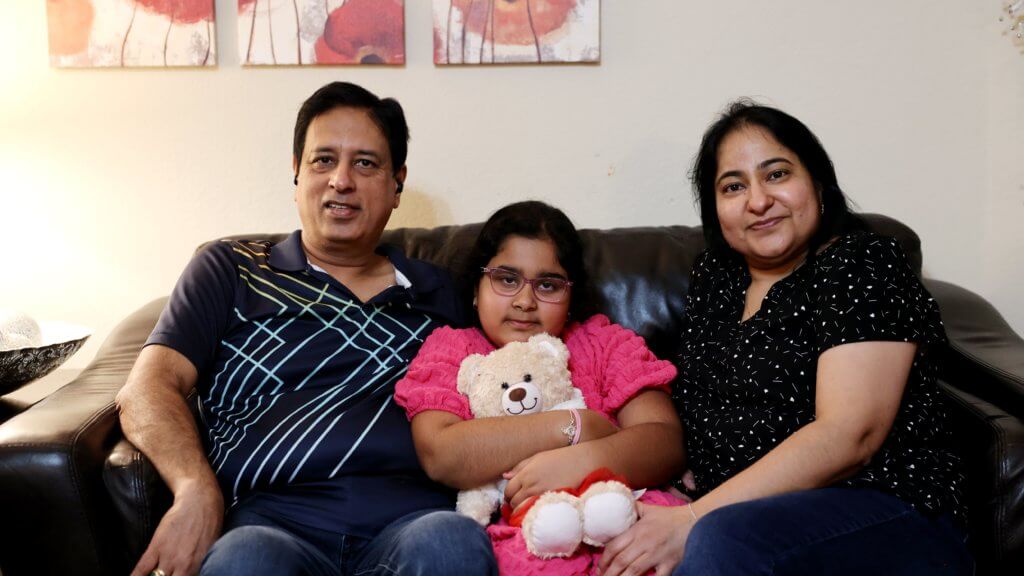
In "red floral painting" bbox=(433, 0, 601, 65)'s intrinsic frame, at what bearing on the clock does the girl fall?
The girl is roughly at 12 o'clock from the red floral painting.

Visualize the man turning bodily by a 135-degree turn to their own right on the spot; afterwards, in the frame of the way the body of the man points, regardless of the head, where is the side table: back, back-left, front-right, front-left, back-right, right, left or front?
front

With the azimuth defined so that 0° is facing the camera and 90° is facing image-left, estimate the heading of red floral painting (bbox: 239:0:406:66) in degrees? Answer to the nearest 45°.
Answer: approximately 0°

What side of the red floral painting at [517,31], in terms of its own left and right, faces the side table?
right

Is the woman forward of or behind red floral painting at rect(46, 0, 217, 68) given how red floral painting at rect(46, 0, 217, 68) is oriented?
forward

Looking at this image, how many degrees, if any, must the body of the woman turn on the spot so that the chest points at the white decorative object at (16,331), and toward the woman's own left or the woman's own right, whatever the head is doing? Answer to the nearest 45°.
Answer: approximately 45° to the woman's own right
